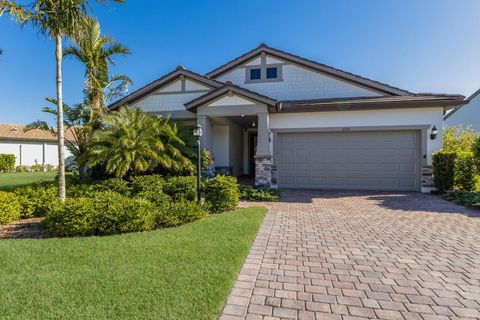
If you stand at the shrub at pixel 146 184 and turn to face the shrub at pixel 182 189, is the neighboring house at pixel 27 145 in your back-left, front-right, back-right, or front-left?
back-left

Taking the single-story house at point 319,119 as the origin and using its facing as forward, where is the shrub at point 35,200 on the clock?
The shrub is roughly at 2 o'clock from the single-story house.

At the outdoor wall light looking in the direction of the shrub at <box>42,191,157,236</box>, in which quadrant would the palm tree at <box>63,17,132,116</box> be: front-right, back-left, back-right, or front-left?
front-right

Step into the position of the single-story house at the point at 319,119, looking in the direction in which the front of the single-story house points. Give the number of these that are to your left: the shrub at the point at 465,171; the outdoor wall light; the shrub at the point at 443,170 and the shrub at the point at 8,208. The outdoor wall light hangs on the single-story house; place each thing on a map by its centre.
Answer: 3

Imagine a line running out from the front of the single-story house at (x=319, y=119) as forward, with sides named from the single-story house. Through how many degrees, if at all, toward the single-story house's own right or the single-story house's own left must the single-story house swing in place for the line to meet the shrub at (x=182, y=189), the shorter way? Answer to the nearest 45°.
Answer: approximately 45° to the single-story house's own right

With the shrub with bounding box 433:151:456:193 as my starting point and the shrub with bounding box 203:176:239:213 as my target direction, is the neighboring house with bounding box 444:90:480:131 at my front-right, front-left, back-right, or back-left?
back-right

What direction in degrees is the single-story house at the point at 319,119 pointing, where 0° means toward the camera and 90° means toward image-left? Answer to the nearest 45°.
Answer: approximately 0°

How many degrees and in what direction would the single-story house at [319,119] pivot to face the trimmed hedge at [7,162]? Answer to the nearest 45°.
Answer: approximately 90° to its right

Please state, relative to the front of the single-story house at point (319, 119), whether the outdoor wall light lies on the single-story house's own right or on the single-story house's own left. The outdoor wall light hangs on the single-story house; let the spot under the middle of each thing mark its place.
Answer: on the single-story house's own left

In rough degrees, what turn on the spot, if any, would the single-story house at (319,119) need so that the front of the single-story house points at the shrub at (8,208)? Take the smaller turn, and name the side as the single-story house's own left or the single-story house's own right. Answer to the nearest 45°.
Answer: approximately 45° to the single-story house's own right

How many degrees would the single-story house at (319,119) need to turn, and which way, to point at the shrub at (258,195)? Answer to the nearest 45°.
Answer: approximately 45° to its right

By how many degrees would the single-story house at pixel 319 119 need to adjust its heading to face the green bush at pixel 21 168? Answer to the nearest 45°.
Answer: approximately 90° to its right

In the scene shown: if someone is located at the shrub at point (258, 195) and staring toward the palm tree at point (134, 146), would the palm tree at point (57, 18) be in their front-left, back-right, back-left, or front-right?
front-left

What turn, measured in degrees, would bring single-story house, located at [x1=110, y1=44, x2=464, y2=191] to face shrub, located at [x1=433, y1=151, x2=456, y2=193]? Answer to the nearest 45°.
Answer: approximately 90° to its left
